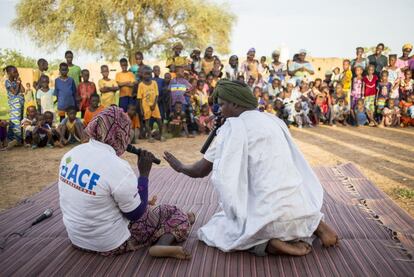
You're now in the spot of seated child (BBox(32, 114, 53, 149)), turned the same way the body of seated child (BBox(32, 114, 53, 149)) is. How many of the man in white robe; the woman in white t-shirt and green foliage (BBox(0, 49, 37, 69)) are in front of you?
2

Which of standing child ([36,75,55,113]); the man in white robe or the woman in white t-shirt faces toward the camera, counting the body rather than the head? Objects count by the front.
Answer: the standing child

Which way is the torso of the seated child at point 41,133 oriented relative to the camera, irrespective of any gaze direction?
toward the camera

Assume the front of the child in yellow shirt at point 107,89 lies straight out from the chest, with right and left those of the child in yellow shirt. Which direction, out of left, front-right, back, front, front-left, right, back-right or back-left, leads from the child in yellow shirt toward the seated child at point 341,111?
left

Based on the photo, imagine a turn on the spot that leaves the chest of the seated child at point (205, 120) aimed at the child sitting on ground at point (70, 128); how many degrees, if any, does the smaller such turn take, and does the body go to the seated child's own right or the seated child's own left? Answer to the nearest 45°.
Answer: approximately 45° to the seated child's own right

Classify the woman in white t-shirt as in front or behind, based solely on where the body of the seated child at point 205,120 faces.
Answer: in front

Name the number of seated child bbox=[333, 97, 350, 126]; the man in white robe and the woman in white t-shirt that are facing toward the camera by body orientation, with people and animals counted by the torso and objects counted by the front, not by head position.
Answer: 1

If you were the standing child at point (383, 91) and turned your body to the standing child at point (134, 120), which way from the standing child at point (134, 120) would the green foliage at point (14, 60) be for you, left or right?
right

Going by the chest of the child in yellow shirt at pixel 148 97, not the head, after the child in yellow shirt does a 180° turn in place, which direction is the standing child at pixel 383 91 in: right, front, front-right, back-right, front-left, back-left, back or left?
right

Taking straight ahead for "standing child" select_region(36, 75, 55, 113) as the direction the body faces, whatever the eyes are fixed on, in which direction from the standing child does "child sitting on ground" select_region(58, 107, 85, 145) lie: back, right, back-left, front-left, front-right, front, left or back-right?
front-left

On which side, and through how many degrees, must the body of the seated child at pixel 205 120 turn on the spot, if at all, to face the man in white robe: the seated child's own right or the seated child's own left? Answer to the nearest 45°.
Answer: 0° — they already face them

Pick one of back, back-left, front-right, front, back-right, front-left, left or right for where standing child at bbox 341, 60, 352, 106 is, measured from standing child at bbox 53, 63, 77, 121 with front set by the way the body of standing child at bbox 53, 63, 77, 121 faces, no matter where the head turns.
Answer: left

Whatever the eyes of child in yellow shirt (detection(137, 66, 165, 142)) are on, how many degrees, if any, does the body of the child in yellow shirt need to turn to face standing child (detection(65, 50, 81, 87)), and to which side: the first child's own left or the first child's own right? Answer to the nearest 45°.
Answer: approximately 90° to the first child's own right

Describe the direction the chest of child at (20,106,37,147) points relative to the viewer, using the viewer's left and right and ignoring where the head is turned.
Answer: facing the viewer and to the right of the viewer

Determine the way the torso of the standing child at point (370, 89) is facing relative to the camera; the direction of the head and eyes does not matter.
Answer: toward the camera

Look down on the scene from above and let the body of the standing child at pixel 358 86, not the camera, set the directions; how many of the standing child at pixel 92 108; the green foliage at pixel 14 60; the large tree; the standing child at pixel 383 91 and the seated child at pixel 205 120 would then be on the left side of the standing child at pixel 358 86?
1

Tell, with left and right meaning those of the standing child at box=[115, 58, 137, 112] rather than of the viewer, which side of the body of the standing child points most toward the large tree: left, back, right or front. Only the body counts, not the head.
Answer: back

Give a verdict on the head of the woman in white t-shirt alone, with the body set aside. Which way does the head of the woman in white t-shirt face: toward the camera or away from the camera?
away from the camera
